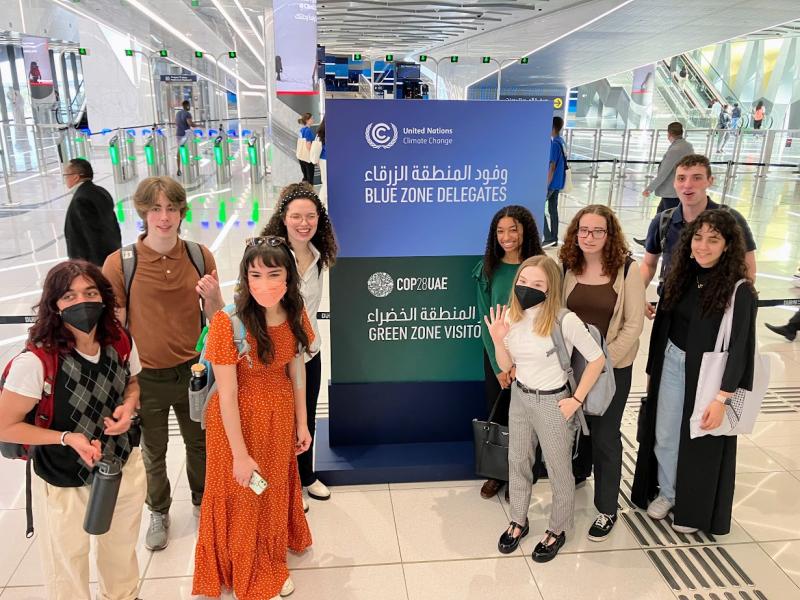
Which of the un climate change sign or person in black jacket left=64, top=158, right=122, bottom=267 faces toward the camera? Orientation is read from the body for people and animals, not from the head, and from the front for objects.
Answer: the un climate change sign

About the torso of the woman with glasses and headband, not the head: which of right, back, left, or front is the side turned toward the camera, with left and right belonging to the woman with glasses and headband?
front

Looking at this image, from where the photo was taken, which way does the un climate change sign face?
toward the camera

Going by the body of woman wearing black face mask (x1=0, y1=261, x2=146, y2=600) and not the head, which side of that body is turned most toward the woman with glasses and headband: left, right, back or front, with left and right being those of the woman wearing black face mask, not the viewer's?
left

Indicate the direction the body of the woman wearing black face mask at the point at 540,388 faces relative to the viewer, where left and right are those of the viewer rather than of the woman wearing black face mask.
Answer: facing the viewer and to the left of the viewer

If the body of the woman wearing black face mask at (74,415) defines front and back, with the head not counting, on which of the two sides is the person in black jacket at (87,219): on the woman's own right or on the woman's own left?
on the woman's own left

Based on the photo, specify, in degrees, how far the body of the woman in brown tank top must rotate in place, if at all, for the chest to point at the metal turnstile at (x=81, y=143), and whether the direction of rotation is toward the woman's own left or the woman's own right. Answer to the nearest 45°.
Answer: approximately 90° to the woman's own right

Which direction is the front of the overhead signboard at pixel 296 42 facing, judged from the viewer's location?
facing the viewer

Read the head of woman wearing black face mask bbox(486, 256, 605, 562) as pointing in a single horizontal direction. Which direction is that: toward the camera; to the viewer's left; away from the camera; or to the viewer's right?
toward the camera

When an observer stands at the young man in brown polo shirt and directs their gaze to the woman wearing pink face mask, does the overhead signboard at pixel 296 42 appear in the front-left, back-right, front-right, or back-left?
back-left

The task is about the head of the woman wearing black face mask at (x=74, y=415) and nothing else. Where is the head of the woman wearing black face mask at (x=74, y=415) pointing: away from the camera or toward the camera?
toward the camera

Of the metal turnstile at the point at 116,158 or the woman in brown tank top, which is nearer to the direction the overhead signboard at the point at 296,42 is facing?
the woman in brown tank top

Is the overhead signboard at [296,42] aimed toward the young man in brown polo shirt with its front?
yes

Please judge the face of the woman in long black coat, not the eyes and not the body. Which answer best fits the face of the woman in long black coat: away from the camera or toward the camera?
toward the camera

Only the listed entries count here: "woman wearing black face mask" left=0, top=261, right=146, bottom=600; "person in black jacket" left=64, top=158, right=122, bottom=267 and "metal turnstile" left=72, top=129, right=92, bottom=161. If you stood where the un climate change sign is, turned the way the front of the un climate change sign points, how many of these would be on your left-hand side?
0

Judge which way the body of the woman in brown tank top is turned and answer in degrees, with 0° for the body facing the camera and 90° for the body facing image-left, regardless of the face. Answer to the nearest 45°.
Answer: approximately 45°

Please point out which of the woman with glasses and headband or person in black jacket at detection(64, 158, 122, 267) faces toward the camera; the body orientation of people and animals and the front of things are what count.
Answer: the woman with glasses and headband

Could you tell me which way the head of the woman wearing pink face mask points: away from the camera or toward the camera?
toward the camera

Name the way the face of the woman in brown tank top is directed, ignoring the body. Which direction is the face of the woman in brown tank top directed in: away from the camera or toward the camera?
toward the camera

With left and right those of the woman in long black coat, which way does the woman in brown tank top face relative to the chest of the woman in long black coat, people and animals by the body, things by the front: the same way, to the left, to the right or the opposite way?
the same way

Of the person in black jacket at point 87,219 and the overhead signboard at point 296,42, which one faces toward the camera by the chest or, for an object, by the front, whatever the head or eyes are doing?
the overhead signboard

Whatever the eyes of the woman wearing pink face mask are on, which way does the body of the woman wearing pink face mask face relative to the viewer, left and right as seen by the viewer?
facing the viewer and to the right of the viewer
